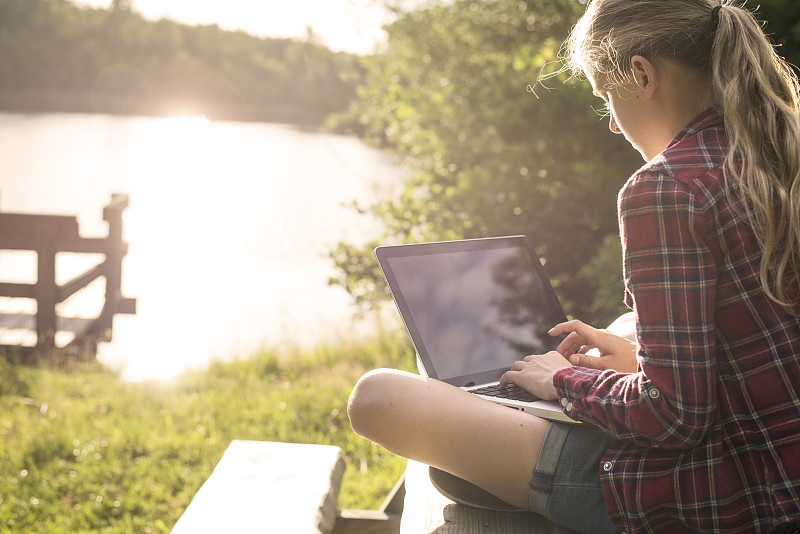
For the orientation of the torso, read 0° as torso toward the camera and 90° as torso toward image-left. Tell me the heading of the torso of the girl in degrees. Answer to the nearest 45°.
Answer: approximately 135°

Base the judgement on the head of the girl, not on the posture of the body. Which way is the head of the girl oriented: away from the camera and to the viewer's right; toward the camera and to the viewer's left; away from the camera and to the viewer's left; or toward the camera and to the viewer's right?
away from the camera and to the viewer's left

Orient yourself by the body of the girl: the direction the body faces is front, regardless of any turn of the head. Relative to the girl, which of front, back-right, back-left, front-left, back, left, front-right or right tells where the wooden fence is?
front
